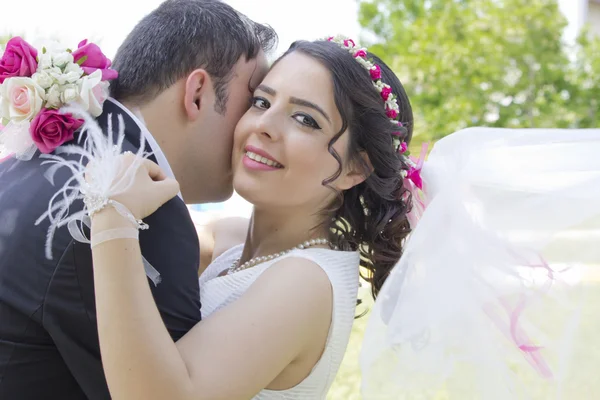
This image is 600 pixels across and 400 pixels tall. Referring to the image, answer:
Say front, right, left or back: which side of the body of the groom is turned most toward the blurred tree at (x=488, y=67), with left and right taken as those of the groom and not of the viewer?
front

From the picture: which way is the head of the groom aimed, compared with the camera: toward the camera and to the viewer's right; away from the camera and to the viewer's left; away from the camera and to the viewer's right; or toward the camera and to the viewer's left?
away from the camera and to the viewer's right

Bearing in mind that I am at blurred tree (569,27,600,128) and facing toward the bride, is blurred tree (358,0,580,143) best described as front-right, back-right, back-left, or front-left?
front-right

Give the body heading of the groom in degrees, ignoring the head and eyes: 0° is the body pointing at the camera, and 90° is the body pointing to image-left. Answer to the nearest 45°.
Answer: approximately 225°

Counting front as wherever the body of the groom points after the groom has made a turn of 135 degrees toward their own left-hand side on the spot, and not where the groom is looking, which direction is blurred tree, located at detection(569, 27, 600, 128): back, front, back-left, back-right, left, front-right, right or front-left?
back-right
